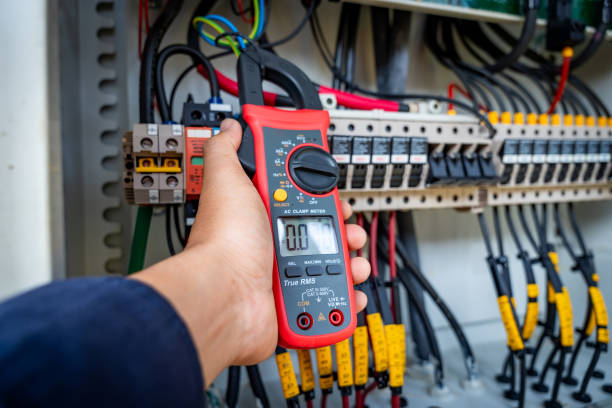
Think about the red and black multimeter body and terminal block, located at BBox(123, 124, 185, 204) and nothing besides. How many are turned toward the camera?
2

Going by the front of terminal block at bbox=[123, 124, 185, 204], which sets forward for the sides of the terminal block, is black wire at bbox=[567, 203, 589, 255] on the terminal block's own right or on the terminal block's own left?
on the terminal block's own left

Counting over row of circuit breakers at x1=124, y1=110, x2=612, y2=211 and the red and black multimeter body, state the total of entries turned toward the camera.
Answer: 2

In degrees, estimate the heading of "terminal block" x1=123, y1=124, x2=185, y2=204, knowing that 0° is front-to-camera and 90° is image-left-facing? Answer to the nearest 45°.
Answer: approximately 0°

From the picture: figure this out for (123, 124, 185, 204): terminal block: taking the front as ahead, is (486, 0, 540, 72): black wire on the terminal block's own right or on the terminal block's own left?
on the terminal block's own left

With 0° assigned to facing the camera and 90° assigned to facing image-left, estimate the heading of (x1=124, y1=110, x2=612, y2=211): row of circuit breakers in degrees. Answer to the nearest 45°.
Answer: approximately 0°
